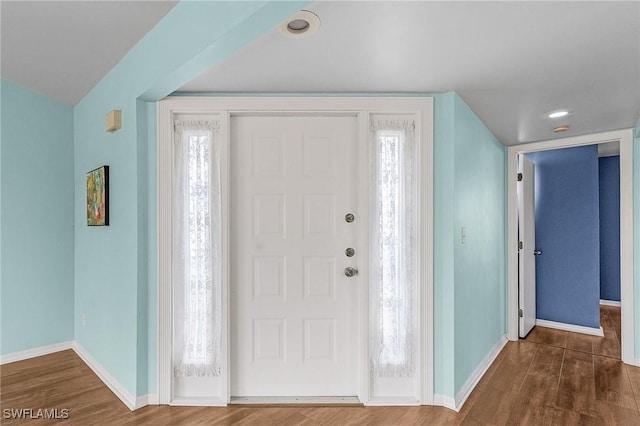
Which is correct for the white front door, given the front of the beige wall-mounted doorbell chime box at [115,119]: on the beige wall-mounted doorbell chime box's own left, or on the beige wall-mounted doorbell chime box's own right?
on the beige wall-mounted doorbell chime box's own left

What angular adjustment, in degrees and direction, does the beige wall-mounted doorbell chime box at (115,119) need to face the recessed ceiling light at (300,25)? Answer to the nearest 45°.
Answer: approximately 90° to its left
